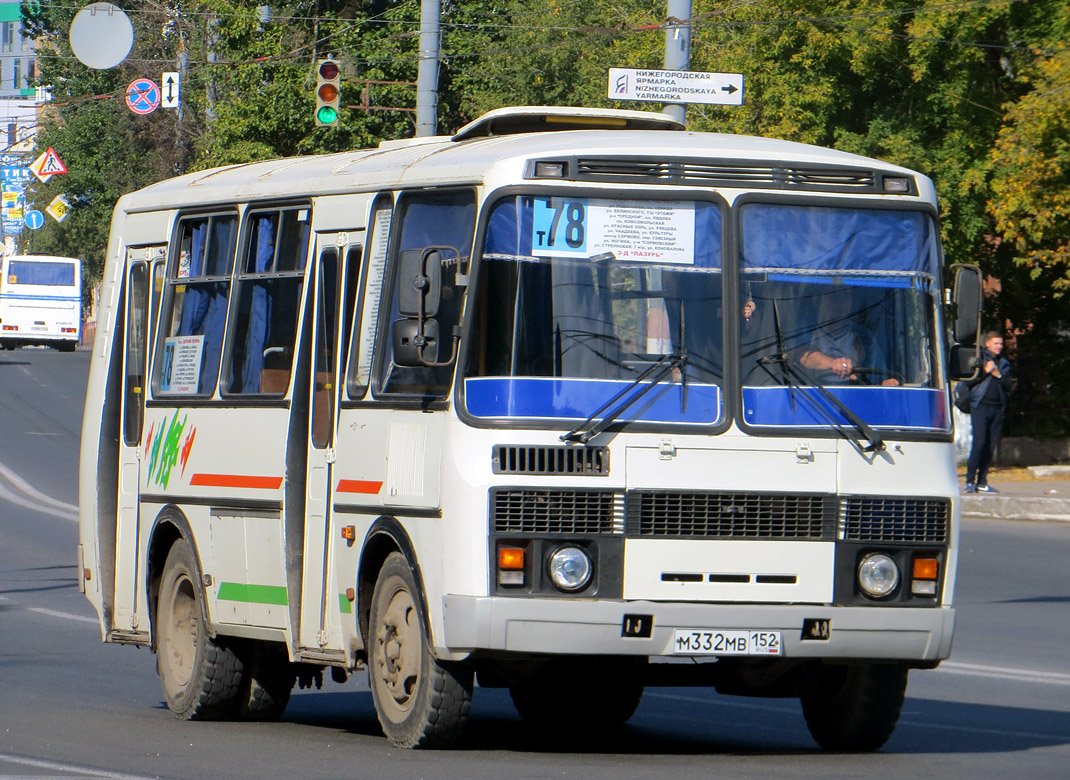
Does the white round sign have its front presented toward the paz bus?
no

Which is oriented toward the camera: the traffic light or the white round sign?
the traffic light

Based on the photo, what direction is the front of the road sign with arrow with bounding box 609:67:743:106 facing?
toward the camera

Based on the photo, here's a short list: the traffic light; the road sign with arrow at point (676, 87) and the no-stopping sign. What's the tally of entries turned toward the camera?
3

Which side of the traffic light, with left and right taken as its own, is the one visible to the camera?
front

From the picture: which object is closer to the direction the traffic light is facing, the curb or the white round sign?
the curb

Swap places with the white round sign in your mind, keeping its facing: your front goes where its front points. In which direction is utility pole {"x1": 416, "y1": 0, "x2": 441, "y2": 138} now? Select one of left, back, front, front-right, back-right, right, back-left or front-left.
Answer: back-right

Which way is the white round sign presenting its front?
away from the camera

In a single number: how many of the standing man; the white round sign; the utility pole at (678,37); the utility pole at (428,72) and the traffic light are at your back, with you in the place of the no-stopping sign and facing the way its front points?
0

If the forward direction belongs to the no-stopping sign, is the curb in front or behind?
in front

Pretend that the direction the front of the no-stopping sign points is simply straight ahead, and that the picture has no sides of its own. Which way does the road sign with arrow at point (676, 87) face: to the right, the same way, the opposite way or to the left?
the same way

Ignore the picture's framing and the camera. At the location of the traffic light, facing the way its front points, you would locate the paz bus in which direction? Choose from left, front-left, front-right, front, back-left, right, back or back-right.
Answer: front

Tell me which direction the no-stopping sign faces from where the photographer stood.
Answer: facing the viewer
